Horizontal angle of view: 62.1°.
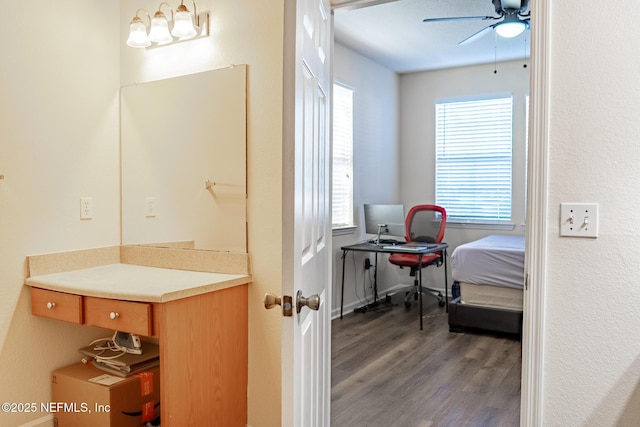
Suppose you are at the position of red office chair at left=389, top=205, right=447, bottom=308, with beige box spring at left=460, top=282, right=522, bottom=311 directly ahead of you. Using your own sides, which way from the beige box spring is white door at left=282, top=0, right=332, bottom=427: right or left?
right

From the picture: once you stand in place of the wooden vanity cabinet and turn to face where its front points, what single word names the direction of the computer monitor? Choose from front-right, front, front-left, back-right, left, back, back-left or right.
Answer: back

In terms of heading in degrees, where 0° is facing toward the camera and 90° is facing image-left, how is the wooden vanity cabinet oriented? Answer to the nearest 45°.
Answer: approximately 45°
